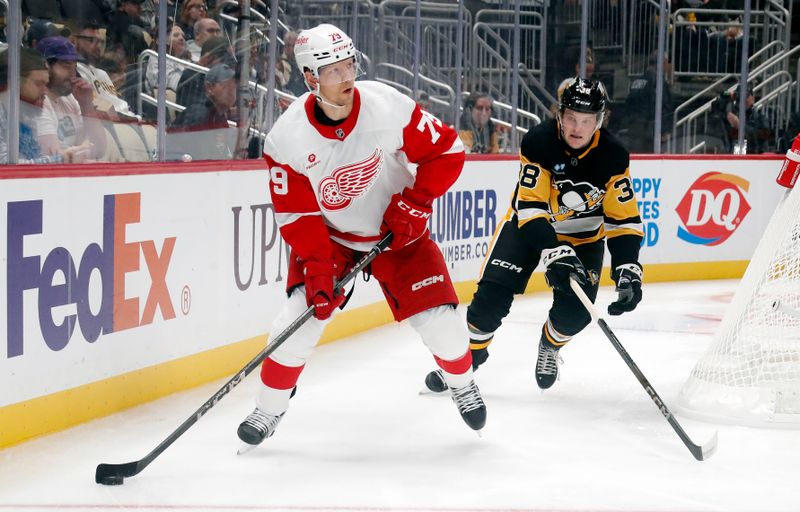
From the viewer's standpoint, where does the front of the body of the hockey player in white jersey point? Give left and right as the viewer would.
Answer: facing the viewer

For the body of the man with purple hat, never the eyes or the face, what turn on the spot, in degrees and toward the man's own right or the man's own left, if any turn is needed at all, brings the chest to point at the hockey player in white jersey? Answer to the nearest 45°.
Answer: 0° — they already face them

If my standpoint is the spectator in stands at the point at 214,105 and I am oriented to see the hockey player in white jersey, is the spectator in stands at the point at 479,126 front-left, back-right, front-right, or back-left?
back-left

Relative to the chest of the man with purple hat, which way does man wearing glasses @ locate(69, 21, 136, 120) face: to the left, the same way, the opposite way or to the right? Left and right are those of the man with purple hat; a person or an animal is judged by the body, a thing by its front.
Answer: the same way

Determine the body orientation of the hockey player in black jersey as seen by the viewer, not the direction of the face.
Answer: toward the camera

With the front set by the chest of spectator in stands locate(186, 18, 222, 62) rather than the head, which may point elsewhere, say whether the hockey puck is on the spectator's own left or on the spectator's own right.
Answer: on the spectator's own right

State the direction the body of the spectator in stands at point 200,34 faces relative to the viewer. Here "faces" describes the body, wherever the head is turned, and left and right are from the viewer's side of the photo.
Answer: facing the viewer and to the right of the viewer

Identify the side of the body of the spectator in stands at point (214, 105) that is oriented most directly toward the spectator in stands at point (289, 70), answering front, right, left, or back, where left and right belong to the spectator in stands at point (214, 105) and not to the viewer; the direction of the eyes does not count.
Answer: left

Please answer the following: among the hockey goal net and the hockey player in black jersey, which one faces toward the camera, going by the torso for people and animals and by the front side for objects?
the hockey player in black jersey

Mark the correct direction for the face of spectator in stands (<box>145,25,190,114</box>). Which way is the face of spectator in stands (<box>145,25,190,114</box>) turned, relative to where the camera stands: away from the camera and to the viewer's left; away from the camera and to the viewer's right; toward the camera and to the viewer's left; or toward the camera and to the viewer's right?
toward the camera and to the viewer's right

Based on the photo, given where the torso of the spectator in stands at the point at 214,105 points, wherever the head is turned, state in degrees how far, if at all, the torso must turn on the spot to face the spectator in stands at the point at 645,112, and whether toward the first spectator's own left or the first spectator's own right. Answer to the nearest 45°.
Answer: approximately 90° to the first spectator's own left

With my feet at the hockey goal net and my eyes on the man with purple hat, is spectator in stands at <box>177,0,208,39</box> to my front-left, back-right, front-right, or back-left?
front-right
